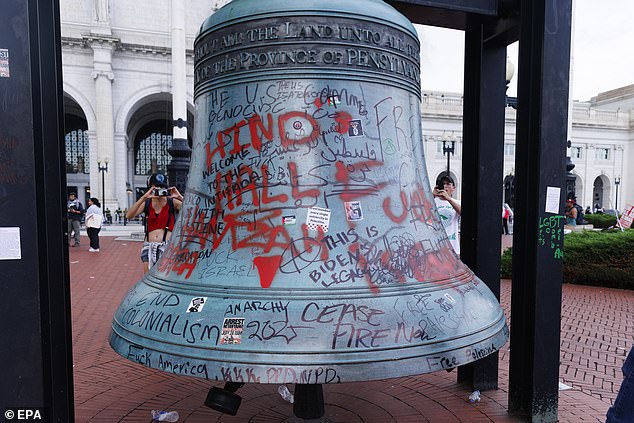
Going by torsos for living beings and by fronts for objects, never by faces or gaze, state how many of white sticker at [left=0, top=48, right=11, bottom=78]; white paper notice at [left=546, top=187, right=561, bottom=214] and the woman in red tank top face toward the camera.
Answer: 3

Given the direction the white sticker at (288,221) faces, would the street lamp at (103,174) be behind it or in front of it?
behind

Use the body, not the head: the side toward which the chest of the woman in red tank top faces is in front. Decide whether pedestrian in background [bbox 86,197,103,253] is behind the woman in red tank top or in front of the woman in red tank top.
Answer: behind

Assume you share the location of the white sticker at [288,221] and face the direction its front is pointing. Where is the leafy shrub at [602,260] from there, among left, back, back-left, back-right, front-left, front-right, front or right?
back-left

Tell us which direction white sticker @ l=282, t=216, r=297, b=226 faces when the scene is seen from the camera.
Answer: facing the viewer

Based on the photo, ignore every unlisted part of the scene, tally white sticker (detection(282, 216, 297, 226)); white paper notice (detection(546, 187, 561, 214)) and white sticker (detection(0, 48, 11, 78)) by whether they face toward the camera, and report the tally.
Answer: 3

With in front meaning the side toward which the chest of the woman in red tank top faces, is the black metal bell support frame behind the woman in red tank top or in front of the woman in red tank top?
in front

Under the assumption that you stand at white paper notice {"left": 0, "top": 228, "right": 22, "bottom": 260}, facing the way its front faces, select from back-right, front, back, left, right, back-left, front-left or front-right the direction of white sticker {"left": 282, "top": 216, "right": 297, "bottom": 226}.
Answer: front-left

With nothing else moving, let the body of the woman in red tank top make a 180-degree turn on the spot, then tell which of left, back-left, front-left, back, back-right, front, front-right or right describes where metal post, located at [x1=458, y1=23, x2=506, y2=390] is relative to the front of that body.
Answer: back-right

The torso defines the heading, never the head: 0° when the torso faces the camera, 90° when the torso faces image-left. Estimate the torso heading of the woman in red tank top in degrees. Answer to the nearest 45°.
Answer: approximately 0°

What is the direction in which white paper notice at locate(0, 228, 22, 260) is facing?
toward the camera

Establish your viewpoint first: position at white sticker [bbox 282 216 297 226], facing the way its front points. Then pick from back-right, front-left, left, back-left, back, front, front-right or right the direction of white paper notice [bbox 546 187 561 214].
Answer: back-left

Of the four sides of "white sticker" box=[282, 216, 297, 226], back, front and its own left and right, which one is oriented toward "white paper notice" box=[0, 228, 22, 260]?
right

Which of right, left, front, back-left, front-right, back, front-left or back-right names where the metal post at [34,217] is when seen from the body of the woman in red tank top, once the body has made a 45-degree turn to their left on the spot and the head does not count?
front-right

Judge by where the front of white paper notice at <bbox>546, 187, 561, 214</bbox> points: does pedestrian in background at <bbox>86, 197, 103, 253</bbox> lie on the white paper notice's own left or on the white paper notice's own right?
on the white paper notice's own right

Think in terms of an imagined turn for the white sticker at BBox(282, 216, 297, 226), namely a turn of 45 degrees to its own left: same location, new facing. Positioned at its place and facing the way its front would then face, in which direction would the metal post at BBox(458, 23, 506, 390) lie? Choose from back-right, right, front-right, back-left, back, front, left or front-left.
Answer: left

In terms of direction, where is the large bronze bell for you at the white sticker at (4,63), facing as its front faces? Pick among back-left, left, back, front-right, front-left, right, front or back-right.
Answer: front-left

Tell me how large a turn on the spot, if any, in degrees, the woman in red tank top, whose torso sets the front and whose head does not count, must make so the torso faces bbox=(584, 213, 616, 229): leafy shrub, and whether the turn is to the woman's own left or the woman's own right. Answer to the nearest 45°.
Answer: approximately 135° to the woman's own left

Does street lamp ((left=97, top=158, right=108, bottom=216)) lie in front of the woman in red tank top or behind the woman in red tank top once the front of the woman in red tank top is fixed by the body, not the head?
behind
